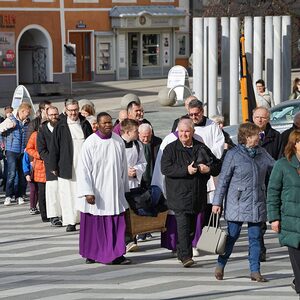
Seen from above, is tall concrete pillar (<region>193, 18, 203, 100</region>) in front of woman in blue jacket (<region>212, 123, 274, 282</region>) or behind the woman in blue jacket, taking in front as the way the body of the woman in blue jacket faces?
behind

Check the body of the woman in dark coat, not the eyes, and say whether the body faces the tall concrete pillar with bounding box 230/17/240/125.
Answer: no

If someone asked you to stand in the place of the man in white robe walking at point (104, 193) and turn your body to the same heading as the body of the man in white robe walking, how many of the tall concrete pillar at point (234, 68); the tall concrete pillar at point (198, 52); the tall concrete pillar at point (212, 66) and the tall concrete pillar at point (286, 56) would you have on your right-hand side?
0

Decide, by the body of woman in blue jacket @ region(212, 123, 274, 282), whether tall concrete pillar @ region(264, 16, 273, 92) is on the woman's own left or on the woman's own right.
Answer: on the woman's own left

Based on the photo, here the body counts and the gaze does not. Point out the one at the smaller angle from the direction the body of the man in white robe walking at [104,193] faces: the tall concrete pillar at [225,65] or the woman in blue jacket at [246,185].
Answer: the woman in blue jacket

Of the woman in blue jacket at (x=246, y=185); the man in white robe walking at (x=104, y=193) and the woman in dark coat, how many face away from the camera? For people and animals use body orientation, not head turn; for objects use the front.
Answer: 0

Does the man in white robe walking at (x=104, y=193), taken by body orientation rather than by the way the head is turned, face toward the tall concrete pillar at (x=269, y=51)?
no

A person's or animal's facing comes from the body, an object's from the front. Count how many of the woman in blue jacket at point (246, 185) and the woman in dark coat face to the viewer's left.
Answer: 0

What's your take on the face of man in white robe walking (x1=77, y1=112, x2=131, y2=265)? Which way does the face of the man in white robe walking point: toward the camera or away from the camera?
toward the camera

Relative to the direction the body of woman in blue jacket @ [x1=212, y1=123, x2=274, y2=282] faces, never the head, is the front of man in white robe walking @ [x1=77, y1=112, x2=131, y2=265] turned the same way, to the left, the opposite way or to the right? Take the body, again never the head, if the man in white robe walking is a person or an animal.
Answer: the same way

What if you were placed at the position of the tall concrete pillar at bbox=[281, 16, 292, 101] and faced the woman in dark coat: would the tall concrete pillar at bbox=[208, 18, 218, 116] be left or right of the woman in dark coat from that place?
right

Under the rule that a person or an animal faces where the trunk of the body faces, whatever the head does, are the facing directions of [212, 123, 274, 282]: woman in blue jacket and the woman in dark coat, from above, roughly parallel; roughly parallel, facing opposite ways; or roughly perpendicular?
roughly parallel

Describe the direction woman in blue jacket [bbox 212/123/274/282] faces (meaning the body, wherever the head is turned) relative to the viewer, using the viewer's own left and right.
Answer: facing the viewer and to the right of the viewer

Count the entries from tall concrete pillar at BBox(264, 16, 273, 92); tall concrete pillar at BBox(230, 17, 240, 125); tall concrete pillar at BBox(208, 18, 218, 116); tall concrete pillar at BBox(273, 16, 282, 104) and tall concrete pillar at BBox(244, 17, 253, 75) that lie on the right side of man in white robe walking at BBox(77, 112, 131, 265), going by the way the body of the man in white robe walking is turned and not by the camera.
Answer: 0
